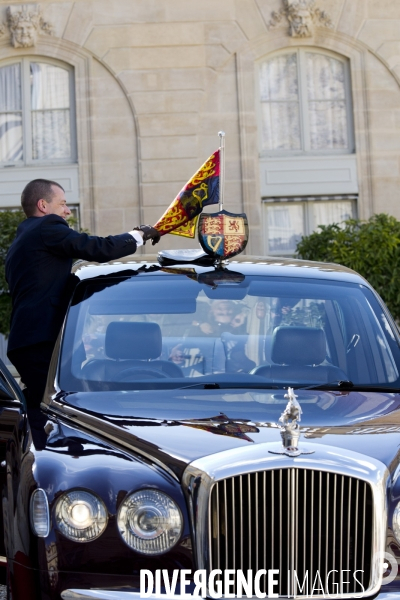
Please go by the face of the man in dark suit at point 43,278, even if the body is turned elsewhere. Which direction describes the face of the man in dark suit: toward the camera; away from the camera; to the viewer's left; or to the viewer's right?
to the viewer's right

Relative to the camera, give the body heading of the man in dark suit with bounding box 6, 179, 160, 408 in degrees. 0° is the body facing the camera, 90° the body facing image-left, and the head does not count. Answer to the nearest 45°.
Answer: approximately 270°
